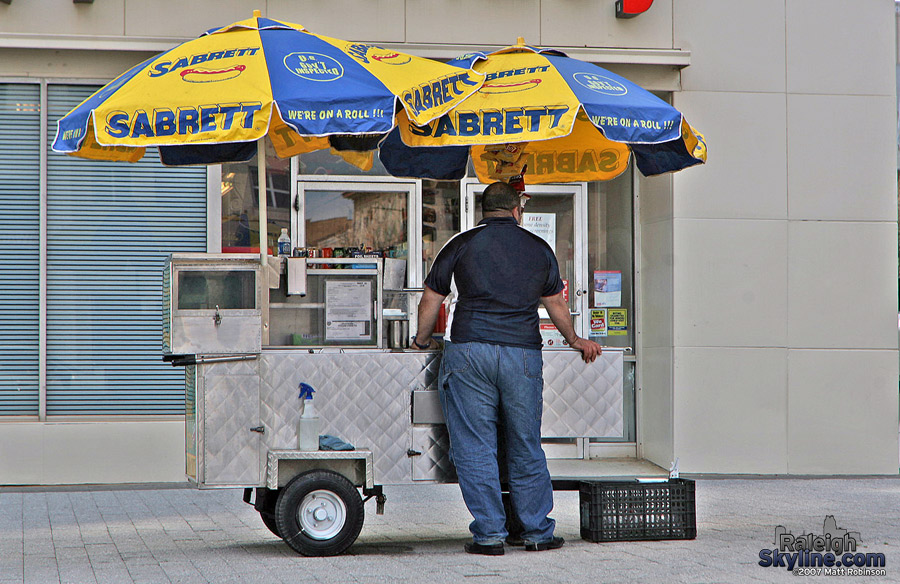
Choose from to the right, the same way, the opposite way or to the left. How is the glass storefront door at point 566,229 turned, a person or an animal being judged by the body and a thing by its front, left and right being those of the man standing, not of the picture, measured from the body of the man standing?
the opposite way

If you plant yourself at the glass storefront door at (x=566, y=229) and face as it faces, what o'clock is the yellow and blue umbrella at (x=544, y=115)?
The yellow and blue umbrella is roughly at 12 o'clock from the glass storefront door.

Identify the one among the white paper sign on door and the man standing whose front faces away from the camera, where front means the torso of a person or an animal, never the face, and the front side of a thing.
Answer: the man standing

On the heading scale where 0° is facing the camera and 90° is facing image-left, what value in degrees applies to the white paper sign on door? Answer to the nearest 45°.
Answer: approximately 0°

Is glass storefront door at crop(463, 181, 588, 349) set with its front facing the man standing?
yes

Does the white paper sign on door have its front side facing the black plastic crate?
yes

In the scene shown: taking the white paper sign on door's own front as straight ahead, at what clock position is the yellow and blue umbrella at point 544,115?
The yellow and blue umbrella is roughly at 12 o'clock from the white paper sign on door.

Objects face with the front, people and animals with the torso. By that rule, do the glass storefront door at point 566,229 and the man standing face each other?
yes

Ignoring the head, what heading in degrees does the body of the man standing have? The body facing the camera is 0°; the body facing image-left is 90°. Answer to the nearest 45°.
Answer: approximately 180°

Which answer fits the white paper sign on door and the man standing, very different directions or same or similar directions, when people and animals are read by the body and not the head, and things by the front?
very different directions

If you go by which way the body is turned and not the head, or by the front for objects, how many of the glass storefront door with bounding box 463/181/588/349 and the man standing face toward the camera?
1

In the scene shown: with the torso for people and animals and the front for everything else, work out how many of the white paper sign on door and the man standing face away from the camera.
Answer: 1
